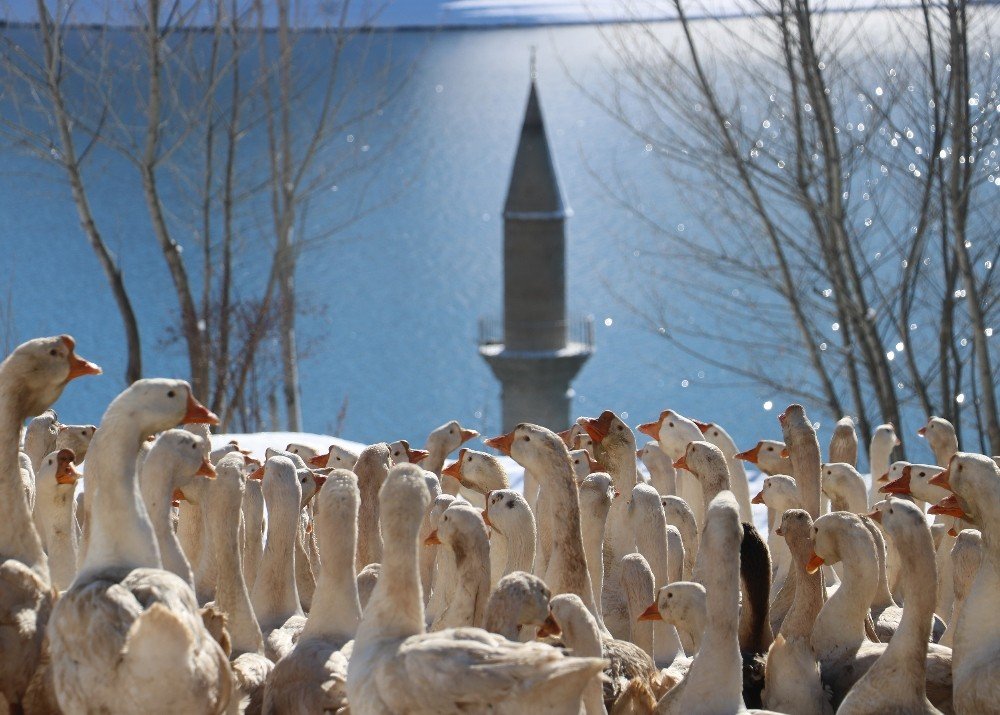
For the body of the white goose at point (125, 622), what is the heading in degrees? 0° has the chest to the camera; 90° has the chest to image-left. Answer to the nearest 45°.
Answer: approximately 180°

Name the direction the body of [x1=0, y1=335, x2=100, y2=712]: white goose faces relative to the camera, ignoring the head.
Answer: to the viewer's right

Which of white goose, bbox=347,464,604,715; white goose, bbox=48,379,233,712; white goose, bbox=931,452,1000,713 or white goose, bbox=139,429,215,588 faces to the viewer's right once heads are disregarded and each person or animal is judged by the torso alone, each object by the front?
white goose, bbox=139,429,215,588

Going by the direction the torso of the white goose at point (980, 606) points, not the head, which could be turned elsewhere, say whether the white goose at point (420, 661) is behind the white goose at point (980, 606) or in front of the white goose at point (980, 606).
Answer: in front

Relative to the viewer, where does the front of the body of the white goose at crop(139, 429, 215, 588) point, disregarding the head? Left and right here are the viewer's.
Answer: facing to the right of the viewer

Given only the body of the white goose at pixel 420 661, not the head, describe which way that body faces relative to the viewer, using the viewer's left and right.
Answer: facing to the left of the viewer

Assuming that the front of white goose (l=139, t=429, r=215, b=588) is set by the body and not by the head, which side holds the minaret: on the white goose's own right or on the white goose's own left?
on the white goose's own left

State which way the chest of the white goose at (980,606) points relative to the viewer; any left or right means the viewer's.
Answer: facing to the left of the viewer

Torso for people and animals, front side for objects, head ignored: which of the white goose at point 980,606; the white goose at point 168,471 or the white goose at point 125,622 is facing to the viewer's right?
the white goose at point 168,471
